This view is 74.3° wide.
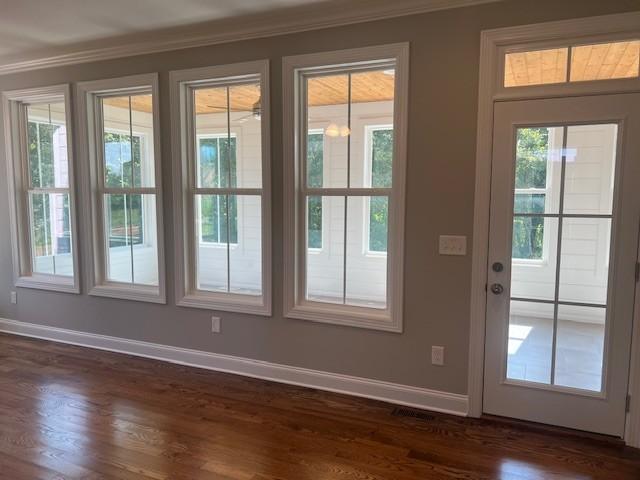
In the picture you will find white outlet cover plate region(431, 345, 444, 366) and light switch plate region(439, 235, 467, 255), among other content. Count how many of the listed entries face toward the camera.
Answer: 2

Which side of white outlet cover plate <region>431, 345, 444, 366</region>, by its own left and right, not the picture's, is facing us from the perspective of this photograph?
front

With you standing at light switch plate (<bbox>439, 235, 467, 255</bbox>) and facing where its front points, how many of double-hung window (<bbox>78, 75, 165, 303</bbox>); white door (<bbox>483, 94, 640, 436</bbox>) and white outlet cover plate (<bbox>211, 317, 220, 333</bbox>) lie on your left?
1

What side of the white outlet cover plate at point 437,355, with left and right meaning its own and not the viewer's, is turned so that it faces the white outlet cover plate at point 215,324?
right

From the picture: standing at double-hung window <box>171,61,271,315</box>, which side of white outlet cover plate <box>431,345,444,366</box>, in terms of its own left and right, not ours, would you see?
right

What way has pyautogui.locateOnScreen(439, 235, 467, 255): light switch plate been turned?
toward the camera

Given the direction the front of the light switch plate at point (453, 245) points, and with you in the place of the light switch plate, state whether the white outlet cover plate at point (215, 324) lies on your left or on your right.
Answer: on your right

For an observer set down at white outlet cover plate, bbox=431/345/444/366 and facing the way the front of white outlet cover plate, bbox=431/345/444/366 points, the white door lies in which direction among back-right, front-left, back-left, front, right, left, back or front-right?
left

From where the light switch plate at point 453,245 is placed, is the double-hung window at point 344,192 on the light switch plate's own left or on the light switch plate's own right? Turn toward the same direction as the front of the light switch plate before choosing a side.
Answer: on the light switch plate's own right

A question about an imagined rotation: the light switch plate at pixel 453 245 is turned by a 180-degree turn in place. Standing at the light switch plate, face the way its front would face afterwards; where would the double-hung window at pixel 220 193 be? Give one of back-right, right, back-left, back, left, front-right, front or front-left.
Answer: left

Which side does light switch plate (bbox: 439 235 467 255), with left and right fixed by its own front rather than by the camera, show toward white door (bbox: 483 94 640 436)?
left

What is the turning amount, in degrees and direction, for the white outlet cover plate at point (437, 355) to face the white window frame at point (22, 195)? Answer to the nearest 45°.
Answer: approximately 90° to its right

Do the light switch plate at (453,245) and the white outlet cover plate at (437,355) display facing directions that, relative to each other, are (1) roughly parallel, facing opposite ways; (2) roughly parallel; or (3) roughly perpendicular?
roughly parallel

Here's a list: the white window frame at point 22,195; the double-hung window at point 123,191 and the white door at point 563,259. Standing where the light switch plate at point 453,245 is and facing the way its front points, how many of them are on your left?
1
